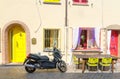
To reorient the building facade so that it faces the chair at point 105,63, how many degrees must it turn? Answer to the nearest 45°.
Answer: approximately 45° to its left

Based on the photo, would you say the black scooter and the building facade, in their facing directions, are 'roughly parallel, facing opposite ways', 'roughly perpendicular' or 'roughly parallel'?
roughly perpendicular

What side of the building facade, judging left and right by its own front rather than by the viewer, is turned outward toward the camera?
front
